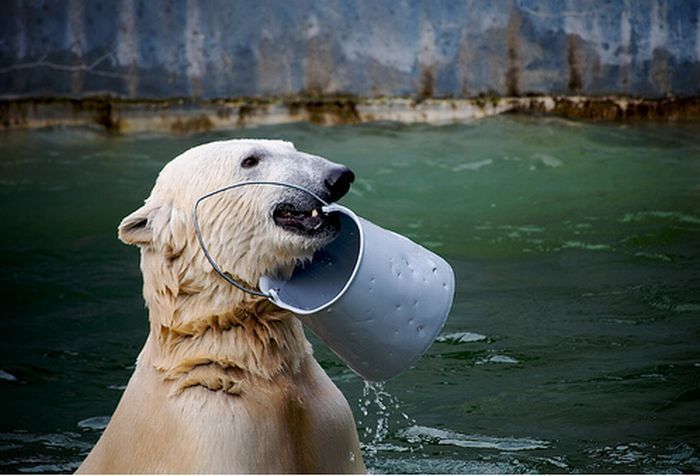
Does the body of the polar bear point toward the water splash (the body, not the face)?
no

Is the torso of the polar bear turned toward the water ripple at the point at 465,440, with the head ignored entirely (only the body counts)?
no
